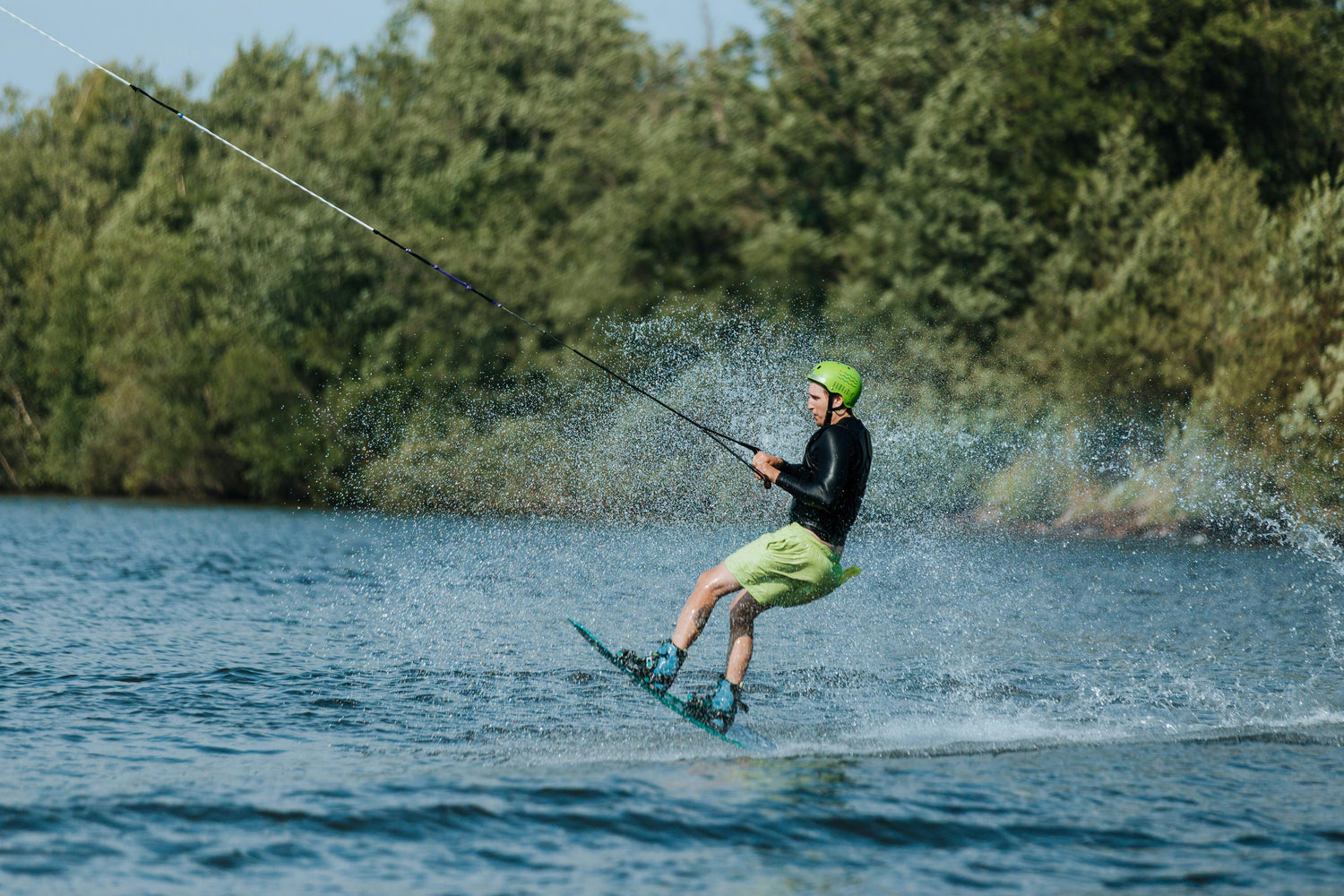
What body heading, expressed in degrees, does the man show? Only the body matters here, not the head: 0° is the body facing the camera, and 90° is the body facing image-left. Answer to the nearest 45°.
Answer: approximately 90°

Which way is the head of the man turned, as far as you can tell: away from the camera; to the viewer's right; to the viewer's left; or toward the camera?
to the viewer's left
